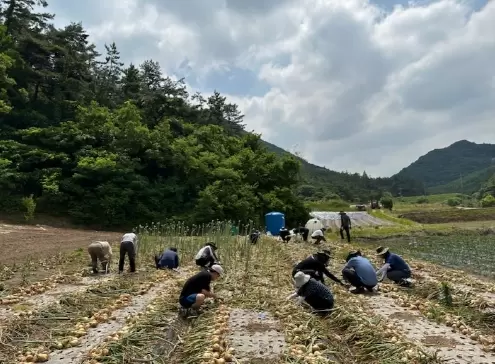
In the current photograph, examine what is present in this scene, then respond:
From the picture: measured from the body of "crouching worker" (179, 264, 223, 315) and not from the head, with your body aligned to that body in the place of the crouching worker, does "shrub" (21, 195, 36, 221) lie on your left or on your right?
on your left

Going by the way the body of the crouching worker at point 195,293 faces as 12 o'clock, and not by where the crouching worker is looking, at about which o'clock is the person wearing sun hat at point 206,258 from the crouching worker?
The person wearing sun hat is roughly at 9 o'clock from the crouching worker.

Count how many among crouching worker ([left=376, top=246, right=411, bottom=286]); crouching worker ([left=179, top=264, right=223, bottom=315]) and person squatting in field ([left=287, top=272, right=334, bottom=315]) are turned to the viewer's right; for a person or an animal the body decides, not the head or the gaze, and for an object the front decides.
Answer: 1

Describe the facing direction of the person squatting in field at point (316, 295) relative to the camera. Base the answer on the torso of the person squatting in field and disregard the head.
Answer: to the viewer's left

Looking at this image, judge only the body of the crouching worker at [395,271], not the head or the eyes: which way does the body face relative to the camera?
to the viewer's left

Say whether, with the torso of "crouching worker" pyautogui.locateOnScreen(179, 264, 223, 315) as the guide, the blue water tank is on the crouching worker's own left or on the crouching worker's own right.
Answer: on the crouching worker's own left

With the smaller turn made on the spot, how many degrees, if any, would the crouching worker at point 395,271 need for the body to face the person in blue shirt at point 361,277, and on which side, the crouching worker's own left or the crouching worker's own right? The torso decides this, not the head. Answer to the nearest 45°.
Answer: approximately 45° to the crouching worker's own left

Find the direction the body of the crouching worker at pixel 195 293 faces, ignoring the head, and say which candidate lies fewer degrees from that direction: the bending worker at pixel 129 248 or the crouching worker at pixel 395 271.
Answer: the crouching worker

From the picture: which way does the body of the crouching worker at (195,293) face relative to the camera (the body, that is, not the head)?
to the viewer's right

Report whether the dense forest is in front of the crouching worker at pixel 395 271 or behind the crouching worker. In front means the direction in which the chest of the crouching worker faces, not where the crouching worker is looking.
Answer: in front

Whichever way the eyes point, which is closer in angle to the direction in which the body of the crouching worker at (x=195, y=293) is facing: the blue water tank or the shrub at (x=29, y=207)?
the blue water tank
